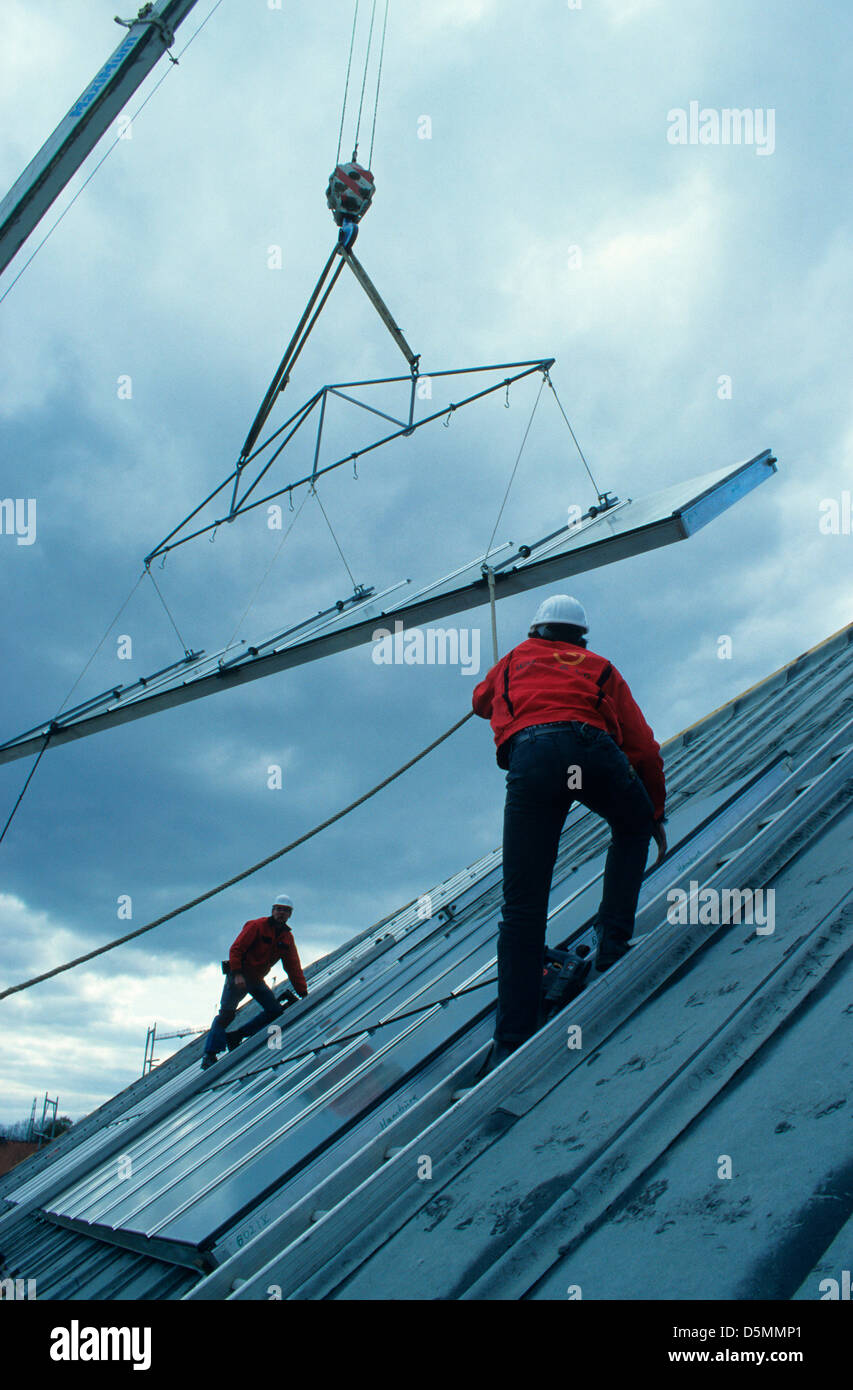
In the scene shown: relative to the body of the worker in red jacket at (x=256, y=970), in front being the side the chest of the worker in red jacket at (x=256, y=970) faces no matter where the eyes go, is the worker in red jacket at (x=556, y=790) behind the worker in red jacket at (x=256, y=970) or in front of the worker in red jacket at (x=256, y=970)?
in front

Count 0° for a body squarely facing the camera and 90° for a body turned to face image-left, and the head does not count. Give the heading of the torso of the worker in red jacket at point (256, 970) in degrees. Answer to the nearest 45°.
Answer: approximately 315°

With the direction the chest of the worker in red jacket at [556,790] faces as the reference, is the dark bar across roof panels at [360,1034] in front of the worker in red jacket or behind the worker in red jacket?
in front

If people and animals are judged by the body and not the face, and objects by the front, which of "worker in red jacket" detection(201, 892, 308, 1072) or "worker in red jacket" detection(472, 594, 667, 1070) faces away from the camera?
"worker in red jacket" detection(472, 594, 667, 1070)

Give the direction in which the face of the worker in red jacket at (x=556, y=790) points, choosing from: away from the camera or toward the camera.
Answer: away from the camera

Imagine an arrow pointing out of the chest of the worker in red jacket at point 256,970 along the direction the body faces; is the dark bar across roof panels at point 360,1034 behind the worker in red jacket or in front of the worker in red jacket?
in front

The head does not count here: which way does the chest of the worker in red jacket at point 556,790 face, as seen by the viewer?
away from the camera

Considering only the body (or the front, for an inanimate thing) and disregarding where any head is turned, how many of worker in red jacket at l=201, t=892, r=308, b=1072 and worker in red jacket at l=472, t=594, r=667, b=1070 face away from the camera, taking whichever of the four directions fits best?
1

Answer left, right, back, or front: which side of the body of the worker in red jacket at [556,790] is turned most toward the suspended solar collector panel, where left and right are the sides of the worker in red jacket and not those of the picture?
front
